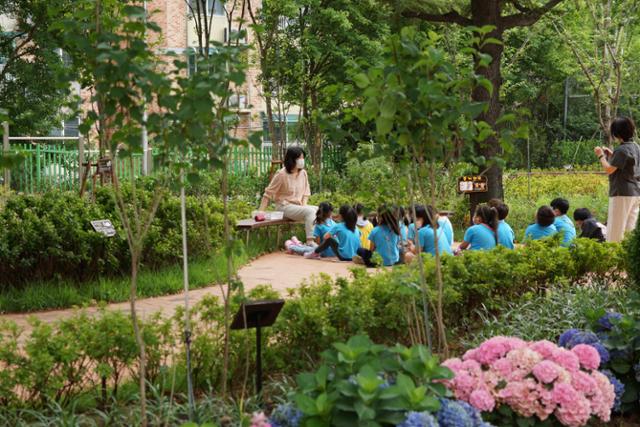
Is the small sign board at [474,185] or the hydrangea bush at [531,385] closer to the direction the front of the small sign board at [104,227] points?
the hydrangea bush

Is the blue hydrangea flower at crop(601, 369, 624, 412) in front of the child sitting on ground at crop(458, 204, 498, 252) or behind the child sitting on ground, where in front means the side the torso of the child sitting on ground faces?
behind

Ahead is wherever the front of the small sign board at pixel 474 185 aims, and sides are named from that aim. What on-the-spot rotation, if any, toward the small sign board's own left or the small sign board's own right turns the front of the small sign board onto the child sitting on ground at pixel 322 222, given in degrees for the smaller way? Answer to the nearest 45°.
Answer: approximately 45° to the small sign board's own right

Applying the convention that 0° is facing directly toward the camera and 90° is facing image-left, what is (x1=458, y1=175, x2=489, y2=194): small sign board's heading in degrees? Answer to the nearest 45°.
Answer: approximately 0°

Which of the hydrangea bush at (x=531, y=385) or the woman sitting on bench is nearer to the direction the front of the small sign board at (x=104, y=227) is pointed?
the hydrangea bush

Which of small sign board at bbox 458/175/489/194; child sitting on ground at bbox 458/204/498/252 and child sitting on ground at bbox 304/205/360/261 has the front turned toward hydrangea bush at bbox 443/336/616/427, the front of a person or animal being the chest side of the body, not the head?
the small sign board

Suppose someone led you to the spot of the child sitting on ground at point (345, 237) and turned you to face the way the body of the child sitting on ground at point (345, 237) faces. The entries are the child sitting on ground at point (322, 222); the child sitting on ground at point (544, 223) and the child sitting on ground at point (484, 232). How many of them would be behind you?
2

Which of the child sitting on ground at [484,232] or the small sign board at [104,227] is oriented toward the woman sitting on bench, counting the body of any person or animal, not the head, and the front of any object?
the child sitting on ground

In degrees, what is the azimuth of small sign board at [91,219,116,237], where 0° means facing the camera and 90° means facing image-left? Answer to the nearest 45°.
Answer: approximately 315°

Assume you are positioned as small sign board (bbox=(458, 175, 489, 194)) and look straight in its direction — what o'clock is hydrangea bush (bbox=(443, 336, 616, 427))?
The hydrangea bush is roughly at 12 o'clock from the small sign board.

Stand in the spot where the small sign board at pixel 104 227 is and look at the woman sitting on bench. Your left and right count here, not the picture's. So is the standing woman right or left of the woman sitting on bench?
right

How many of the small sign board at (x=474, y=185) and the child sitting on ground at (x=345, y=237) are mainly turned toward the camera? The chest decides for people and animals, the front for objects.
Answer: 1
